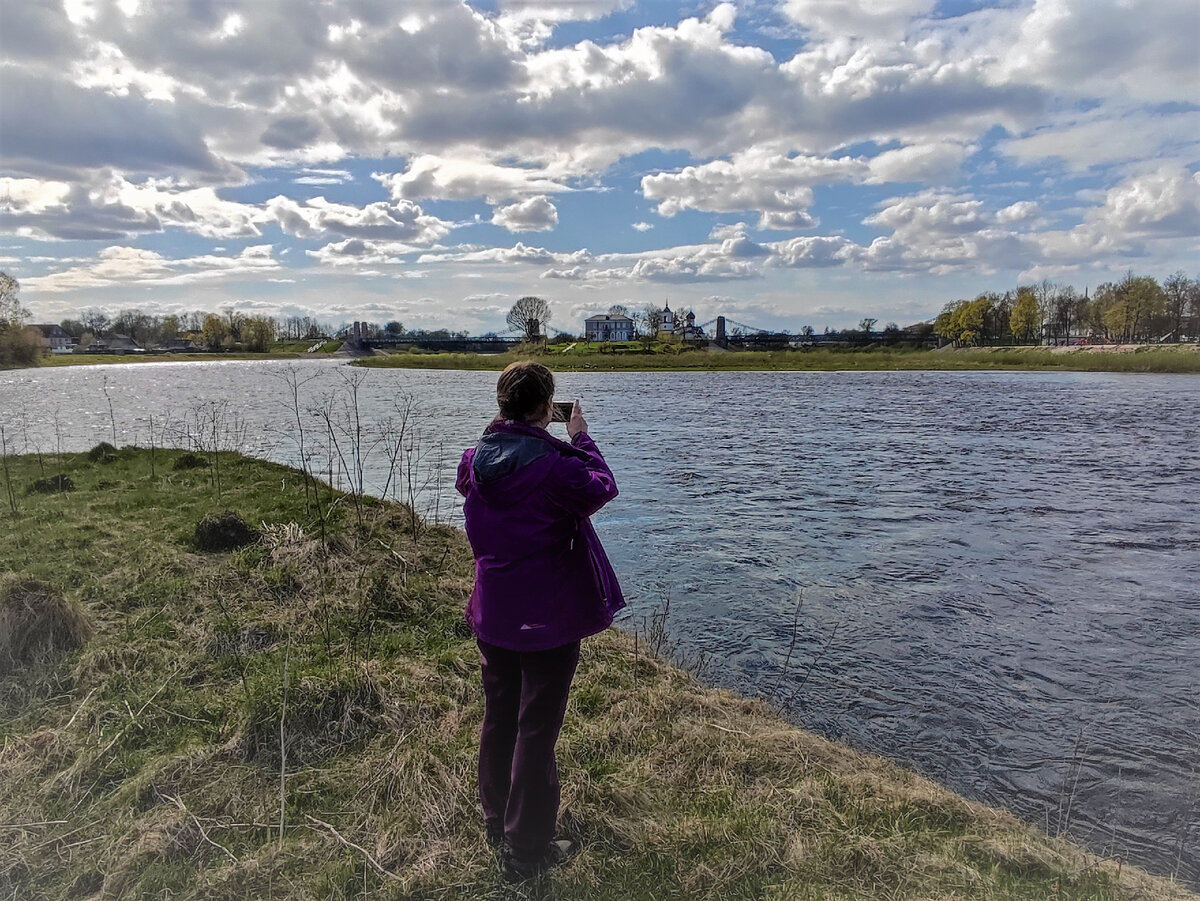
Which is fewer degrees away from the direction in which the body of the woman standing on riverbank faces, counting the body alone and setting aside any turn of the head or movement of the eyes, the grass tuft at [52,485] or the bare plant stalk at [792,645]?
the bare plant stalk

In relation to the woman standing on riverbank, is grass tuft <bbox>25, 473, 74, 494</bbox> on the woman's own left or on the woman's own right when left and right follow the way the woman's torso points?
on the woman's own left

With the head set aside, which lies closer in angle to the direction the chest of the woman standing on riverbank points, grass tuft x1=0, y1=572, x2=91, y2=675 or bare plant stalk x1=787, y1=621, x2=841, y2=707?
the bare plant stalk

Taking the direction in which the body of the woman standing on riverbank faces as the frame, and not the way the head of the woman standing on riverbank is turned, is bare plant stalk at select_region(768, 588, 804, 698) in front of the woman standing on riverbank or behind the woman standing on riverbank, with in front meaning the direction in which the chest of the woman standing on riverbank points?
in front

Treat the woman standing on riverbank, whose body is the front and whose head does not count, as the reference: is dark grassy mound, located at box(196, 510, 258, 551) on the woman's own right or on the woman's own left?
on the woman's own left

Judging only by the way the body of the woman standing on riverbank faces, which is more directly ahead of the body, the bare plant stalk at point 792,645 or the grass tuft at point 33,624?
the bare plant stalk

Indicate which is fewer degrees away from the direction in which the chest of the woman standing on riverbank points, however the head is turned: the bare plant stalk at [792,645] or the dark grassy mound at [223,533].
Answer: the bare plant stalk

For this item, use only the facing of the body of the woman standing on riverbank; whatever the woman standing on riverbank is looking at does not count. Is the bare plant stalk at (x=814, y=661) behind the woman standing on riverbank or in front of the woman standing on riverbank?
in front

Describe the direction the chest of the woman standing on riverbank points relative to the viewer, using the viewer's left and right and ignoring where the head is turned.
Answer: facing away from the viewer and to the right of the viewer
